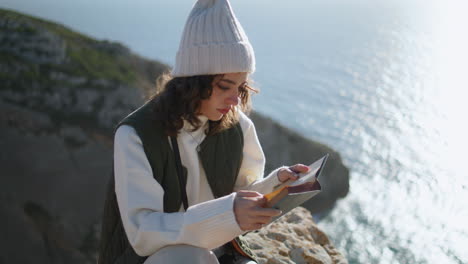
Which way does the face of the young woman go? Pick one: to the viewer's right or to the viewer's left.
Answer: to the viewer's right

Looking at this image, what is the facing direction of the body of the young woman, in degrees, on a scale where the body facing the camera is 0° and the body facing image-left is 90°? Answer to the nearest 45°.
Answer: approximately 315°
